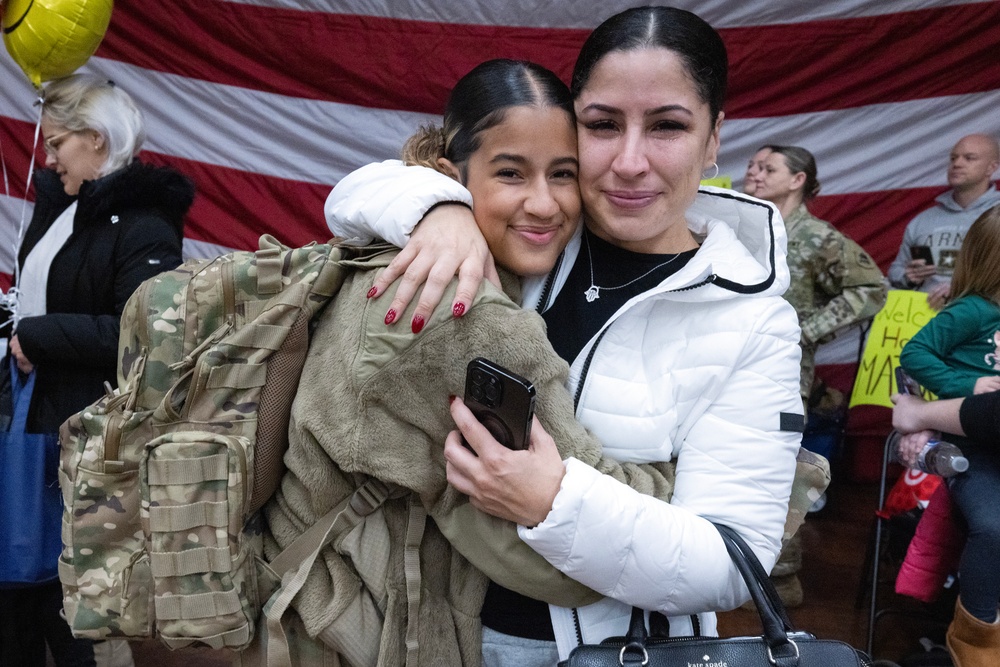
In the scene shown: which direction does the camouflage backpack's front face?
to the viewer's left

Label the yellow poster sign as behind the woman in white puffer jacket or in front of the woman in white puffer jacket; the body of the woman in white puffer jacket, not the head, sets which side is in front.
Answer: behind

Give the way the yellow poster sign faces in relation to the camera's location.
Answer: facing the viewer

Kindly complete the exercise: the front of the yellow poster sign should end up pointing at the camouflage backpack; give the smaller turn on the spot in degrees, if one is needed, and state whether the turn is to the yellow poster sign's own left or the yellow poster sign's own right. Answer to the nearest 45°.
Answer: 0° — it already faces it

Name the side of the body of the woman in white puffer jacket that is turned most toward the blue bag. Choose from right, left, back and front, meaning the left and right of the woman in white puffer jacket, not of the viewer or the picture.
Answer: right

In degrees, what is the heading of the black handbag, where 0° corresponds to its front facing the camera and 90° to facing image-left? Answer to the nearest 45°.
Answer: approximately 0°

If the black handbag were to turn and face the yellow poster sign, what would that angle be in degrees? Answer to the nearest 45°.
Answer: approximately 180°

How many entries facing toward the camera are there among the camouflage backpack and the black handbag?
1

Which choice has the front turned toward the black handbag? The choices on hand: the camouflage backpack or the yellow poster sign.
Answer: the yellow poster sign

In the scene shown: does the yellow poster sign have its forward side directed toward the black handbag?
yes

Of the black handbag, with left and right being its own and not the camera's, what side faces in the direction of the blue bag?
right

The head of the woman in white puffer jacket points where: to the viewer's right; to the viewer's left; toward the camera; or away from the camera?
toward the camera

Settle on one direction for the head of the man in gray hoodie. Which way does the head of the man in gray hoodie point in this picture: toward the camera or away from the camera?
toward the camera
